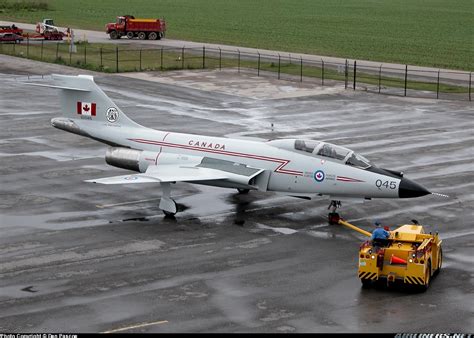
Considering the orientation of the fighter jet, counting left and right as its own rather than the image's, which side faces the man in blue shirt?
front

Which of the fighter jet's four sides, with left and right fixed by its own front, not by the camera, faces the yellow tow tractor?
front

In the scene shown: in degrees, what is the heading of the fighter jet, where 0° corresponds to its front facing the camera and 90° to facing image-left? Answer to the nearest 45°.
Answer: approximately 315°
